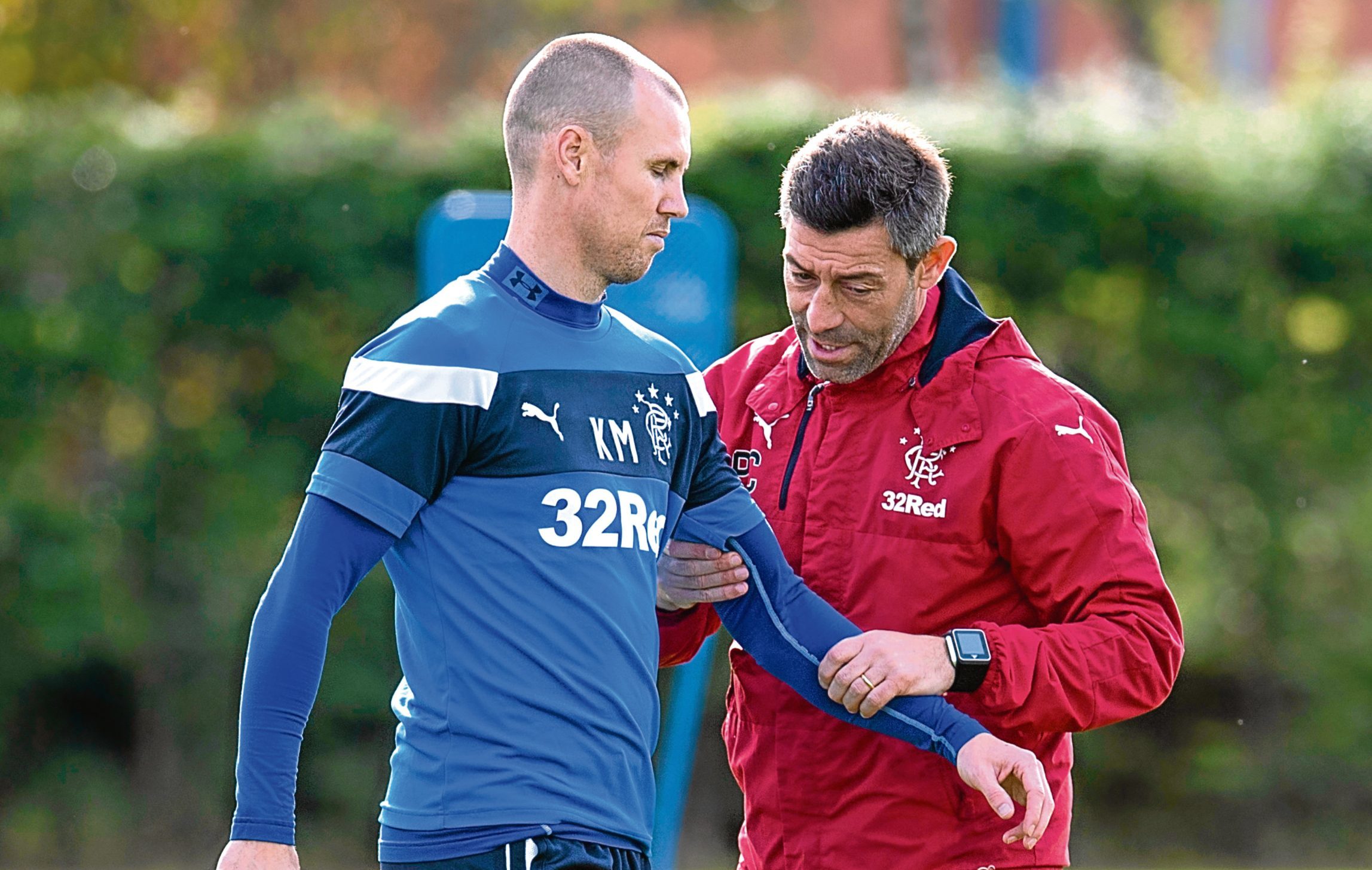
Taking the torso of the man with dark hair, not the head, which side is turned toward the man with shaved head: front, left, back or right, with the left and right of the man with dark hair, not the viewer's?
front

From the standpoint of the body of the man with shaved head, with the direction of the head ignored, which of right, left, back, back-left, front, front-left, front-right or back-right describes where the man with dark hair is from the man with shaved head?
left

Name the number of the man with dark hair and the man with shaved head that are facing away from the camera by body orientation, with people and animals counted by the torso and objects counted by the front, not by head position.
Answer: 0

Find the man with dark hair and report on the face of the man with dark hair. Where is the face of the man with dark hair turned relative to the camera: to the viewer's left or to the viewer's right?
to the viewer's left

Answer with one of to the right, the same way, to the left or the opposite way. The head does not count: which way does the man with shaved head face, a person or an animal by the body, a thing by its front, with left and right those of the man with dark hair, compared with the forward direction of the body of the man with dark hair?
to the left

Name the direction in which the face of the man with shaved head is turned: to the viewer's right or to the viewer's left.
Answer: to the viewer's right

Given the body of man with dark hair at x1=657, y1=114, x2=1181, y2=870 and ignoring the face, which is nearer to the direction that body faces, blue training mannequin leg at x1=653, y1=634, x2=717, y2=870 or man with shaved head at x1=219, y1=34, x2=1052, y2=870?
the man with shaved head

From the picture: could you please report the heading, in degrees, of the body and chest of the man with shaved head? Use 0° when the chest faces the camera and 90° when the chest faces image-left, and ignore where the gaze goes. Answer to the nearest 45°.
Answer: approximately 315°

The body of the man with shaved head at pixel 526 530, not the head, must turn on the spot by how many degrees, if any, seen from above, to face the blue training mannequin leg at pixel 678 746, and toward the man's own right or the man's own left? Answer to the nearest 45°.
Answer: approximately 135° to the man's own left

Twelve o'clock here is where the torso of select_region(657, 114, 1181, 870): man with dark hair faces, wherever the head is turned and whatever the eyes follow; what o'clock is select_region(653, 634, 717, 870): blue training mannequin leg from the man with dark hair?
The blue training mannequin leg is roughly at 4 o'clock from the man with dark hair.

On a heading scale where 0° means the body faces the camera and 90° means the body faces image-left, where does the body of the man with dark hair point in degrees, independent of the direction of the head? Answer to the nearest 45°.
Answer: approximately 45°
